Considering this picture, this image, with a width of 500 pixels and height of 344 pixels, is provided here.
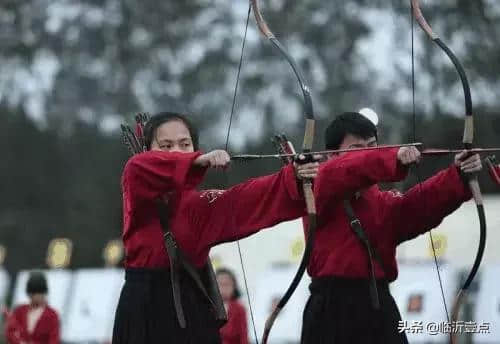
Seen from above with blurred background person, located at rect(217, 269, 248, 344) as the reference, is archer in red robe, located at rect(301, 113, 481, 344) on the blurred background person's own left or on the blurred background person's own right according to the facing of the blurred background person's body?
on the blurred background person's own left

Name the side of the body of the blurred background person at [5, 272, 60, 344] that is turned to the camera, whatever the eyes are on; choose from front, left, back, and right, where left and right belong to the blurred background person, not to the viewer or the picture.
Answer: front

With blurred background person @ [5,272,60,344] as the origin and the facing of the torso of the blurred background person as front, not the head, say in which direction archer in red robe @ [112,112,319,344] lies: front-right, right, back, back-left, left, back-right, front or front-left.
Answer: front

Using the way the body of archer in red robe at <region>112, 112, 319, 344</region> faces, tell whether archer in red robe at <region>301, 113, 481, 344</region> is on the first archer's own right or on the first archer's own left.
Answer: on the first archer's own left

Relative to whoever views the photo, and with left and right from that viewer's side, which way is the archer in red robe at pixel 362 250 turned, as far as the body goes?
facing the viewer and to the right of the viewer

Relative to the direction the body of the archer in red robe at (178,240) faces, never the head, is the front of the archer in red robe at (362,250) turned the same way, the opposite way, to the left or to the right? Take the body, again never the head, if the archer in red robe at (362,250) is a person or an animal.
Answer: the same way

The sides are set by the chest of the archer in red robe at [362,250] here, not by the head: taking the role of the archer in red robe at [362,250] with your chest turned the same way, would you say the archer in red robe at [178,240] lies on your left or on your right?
on your right

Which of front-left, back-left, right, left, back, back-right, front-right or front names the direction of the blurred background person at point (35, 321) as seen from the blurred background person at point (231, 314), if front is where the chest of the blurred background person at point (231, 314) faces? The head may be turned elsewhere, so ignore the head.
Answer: front-right

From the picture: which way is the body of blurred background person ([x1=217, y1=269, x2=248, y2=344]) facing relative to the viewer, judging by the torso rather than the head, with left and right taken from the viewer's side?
facing the viewer and to the left of the viewer

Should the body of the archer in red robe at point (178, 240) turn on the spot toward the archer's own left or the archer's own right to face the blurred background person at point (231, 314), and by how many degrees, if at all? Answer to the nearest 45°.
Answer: approximately 135° to the archer's own left

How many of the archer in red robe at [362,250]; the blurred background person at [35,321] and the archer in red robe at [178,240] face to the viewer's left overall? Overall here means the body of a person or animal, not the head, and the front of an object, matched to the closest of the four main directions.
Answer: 0
